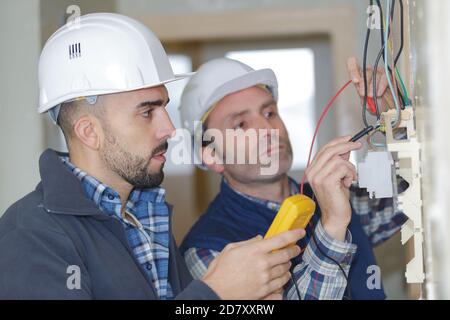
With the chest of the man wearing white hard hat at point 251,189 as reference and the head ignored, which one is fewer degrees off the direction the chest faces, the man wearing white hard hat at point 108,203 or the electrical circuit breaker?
the electrical circuit breaker

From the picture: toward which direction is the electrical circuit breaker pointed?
to the viewer's left

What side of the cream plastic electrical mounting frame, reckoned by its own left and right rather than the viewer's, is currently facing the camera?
left

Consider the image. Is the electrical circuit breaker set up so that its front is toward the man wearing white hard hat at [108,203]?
yes

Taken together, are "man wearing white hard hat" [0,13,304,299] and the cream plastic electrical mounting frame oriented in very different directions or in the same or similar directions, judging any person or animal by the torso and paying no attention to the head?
very different directions

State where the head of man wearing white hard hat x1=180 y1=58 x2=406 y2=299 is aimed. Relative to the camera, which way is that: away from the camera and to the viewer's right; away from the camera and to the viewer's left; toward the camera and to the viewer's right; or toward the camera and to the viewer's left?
toward the camera and to the viewer's right

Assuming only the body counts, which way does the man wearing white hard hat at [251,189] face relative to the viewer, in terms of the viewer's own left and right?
facing the viewer and to the right of the viewer

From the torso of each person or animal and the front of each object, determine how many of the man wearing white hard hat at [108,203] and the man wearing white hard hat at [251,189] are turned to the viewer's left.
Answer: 0

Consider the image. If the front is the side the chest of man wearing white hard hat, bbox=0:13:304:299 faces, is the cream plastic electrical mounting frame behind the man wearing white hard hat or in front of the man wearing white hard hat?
in front

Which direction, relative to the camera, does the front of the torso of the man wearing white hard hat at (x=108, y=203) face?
to the viewer's right

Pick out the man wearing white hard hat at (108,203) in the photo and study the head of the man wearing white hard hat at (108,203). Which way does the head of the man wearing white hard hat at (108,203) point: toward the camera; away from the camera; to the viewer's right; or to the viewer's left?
to the viewer's right

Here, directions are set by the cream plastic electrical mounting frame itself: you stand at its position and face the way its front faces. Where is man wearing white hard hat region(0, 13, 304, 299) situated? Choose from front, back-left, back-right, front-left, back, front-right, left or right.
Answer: front

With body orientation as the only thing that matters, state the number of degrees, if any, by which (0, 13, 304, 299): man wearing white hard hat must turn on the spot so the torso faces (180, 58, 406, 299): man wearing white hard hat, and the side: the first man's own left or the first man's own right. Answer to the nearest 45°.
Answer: approximately 45° to the first man's own left

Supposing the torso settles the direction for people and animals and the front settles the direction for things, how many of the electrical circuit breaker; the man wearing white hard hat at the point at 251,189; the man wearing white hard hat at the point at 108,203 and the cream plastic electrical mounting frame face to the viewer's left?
2
